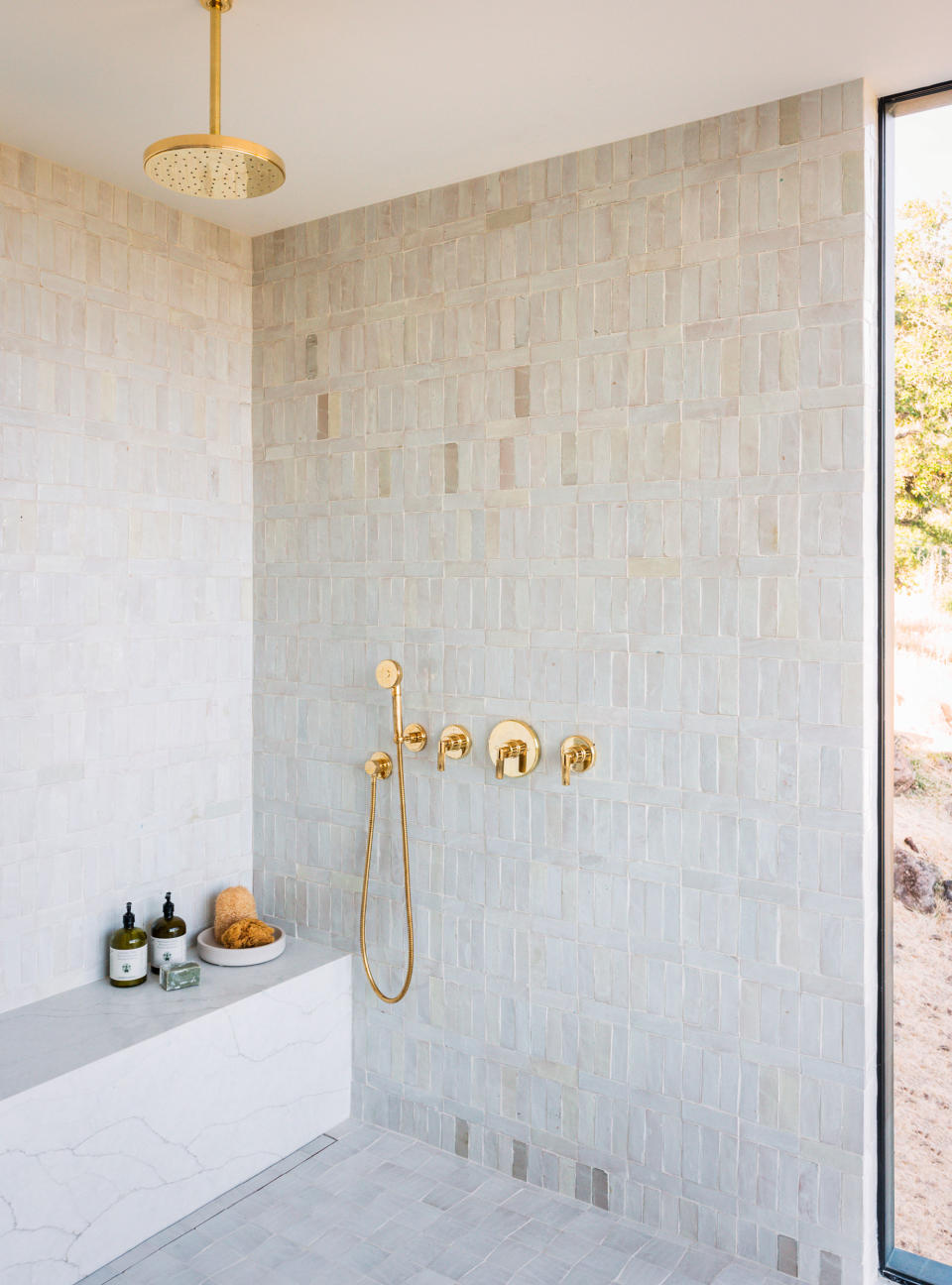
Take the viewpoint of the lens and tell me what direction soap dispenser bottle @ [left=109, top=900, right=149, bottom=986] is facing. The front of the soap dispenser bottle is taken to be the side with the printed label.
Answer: facing the viewer

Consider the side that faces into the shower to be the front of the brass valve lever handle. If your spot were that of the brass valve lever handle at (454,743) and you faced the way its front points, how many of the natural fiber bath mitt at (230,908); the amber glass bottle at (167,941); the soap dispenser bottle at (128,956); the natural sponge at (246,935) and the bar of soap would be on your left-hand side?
0

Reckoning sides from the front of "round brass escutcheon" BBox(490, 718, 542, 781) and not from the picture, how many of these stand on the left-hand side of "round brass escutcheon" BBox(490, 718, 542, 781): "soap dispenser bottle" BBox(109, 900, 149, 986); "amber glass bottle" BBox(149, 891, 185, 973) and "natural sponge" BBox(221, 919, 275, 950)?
0

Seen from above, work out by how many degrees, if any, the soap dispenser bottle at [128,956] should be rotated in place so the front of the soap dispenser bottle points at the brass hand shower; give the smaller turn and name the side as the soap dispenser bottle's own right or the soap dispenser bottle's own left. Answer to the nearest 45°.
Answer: approximately 90° to the soap dispenser bottle's own left

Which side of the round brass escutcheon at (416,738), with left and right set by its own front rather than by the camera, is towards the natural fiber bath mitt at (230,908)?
right

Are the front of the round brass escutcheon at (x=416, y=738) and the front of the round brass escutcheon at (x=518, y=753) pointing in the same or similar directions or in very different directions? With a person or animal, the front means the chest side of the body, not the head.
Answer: same or similar directions

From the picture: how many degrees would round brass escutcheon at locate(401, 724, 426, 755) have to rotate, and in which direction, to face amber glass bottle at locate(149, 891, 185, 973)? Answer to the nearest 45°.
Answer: approximately 45° to its right

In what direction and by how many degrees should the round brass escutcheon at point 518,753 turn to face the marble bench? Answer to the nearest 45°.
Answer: approximately 45° to its right

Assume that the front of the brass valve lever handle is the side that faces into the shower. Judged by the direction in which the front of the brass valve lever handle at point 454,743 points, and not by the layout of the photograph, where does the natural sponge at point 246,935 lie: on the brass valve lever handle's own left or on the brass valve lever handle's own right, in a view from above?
on the brass valve lever handle's own right

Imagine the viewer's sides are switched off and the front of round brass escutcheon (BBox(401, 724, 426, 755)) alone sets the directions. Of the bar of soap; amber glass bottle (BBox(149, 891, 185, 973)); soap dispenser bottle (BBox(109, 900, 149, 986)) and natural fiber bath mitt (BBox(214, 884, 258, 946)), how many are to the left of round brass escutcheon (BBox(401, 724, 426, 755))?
0

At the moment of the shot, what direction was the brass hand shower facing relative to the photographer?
facing the viewer and to the left of the viewer

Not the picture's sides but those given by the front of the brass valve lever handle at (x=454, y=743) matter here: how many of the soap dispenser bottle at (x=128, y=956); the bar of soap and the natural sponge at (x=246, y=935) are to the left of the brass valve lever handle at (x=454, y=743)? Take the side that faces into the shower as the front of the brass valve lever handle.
0
